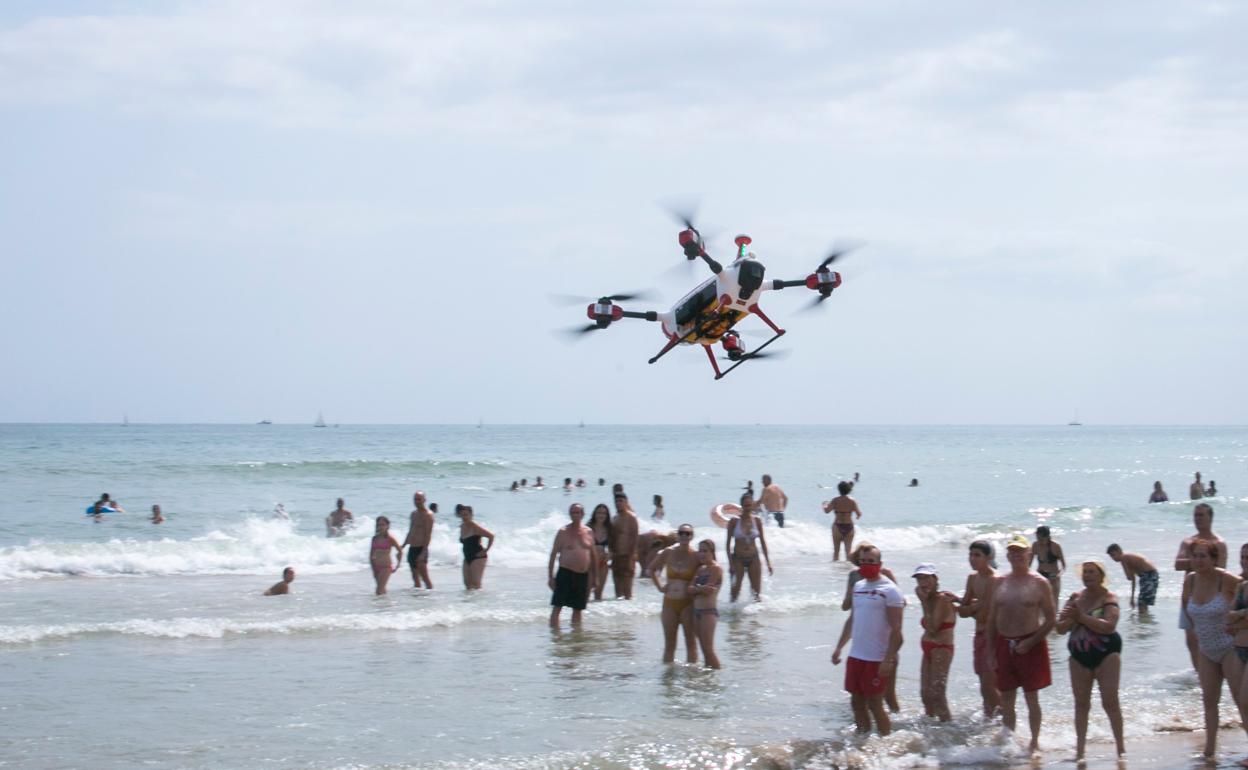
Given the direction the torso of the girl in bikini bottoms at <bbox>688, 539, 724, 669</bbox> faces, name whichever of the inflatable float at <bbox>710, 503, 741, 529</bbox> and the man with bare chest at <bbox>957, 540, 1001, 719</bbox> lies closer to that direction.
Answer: the man with bare chest

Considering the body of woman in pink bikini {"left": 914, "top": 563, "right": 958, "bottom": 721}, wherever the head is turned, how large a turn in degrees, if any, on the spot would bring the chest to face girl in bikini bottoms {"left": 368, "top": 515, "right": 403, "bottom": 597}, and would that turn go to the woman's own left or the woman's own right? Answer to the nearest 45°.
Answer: approximately 90° to the woman's own right

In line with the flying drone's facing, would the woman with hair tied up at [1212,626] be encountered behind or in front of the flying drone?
in front

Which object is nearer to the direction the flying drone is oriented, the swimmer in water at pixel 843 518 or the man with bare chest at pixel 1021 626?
the man with bare chest

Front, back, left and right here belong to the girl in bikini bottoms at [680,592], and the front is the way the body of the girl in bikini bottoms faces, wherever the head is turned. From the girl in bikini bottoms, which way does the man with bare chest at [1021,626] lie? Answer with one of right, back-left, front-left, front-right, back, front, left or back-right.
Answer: front-left

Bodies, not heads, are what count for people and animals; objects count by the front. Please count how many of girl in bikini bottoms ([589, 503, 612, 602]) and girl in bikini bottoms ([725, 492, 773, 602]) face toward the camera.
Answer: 2

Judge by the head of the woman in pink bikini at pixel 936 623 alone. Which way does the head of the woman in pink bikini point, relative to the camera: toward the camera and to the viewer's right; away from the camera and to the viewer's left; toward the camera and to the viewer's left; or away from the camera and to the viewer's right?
toward the camera and to the viewer's left
